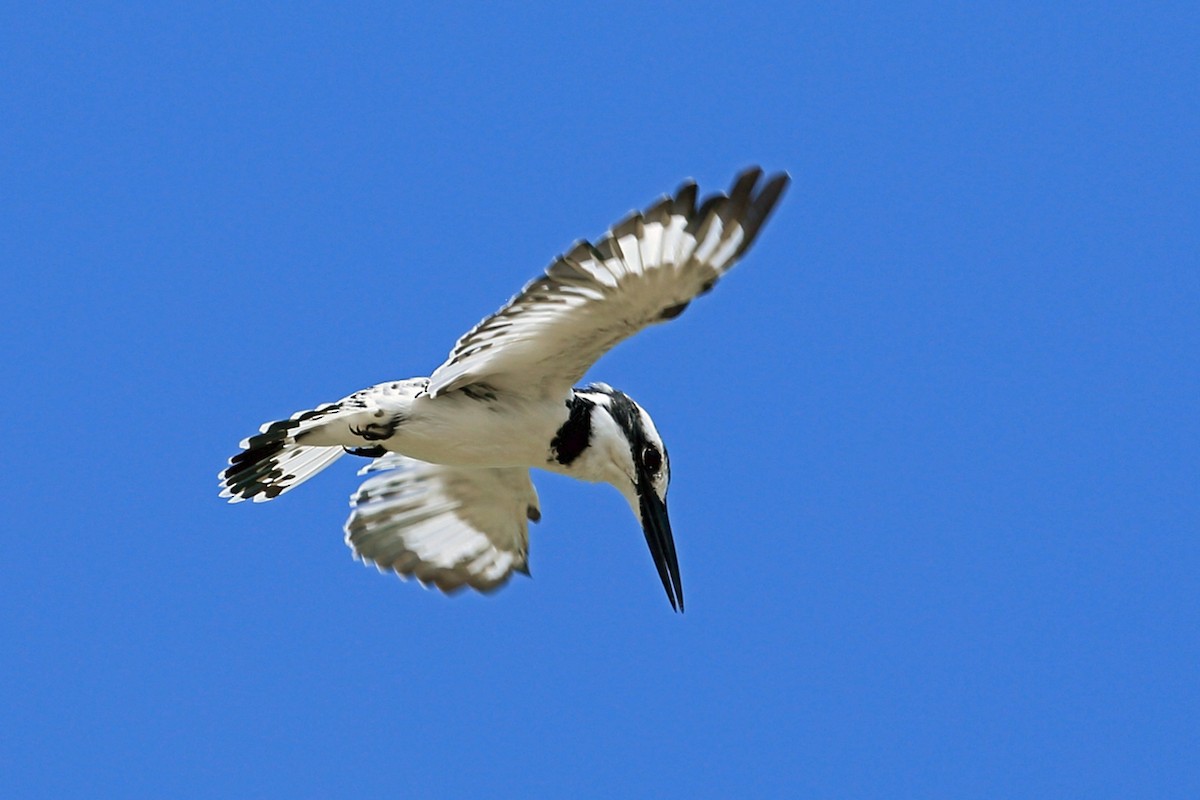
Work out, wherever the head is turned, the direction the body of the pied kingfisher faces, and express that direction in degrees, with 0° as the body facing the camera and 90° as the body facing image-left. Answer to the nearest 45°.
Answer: approximately 270°
